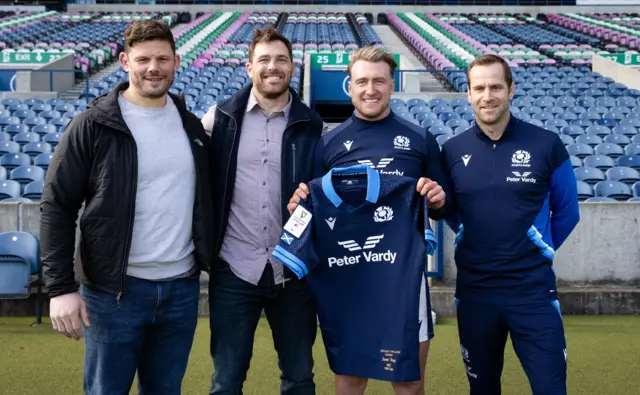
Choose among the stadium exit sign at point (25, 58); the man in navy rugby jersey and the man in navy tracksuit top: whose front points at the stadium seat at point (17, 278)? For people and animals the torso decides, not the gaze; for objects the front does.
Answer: the stadium exit sign

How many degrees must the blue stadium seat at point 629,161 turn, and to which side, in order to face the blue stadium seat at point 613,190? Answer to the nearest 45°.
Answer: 0° — it already faces it

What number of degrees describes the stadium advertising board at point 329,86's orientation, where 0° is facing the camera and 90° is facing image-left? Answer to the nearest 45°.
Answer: approximately 0°

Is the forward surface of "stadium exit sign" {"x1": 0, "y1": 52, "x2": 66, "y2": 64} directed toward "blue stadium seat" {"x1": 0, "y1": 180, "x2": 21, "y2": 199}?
yes
